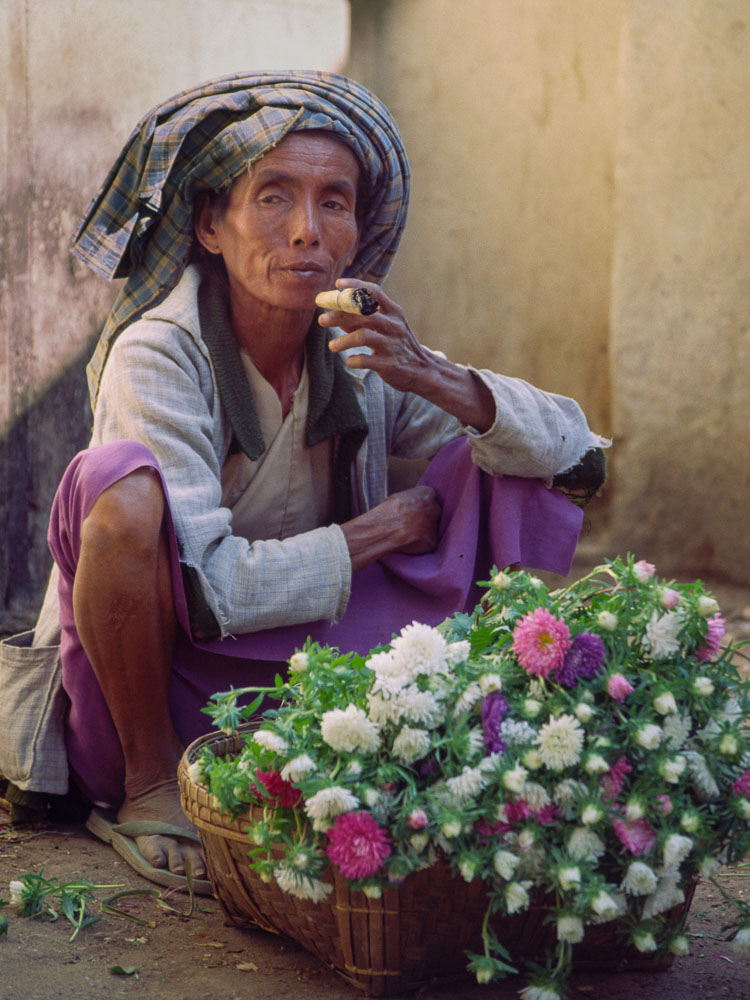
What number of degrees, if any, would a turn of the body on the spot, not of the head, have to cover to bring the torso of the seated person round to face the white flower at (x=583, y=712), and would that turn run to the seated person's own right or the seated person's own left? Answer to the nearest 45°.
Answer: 0° — they already face it

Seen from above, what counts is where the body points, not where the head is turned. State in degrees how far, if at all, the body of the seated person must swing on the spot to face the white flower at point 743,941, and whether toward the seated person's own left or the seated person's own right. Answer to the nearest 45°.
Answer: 0° — they already face it

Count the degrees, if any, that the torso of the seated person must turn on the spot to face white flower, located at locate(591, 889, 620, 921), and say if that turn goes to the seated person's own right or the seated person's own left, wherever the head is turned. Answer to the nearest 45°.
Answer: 0° — they already face it

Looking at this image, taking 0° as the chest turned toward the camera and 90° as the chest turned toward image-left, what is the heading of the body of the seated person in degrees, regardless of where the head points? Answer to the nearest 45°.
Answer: approximately 315°

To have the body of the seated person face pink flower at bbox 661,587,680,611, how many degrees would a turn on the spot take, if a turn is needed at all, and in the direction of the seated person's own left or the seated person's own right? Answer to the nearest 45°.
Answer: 0° — they already face it

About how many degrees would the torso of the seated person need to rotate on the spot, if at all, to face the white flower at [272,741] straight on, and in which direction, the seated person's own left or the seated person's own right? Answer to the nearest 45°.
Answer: approximately 45° to the seated person's own right

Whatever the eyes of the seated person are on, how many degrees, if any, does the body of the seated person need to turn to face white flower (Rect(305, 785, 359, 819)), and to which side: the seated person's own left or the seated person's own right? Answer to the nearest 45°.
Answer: approximately 45° to the seated person's own right
